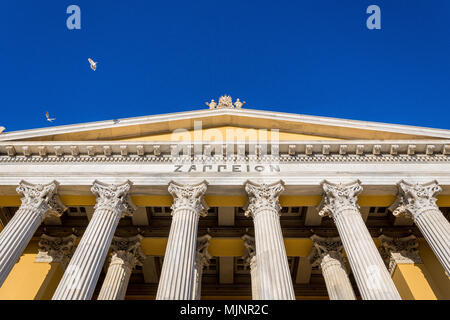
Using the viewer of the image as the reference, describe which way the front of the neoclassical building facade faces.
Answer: facing the viewer

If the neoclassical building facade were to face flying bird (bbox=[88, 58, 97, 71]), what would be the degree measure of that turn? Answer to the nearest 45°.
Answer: approximately 45° to its right
